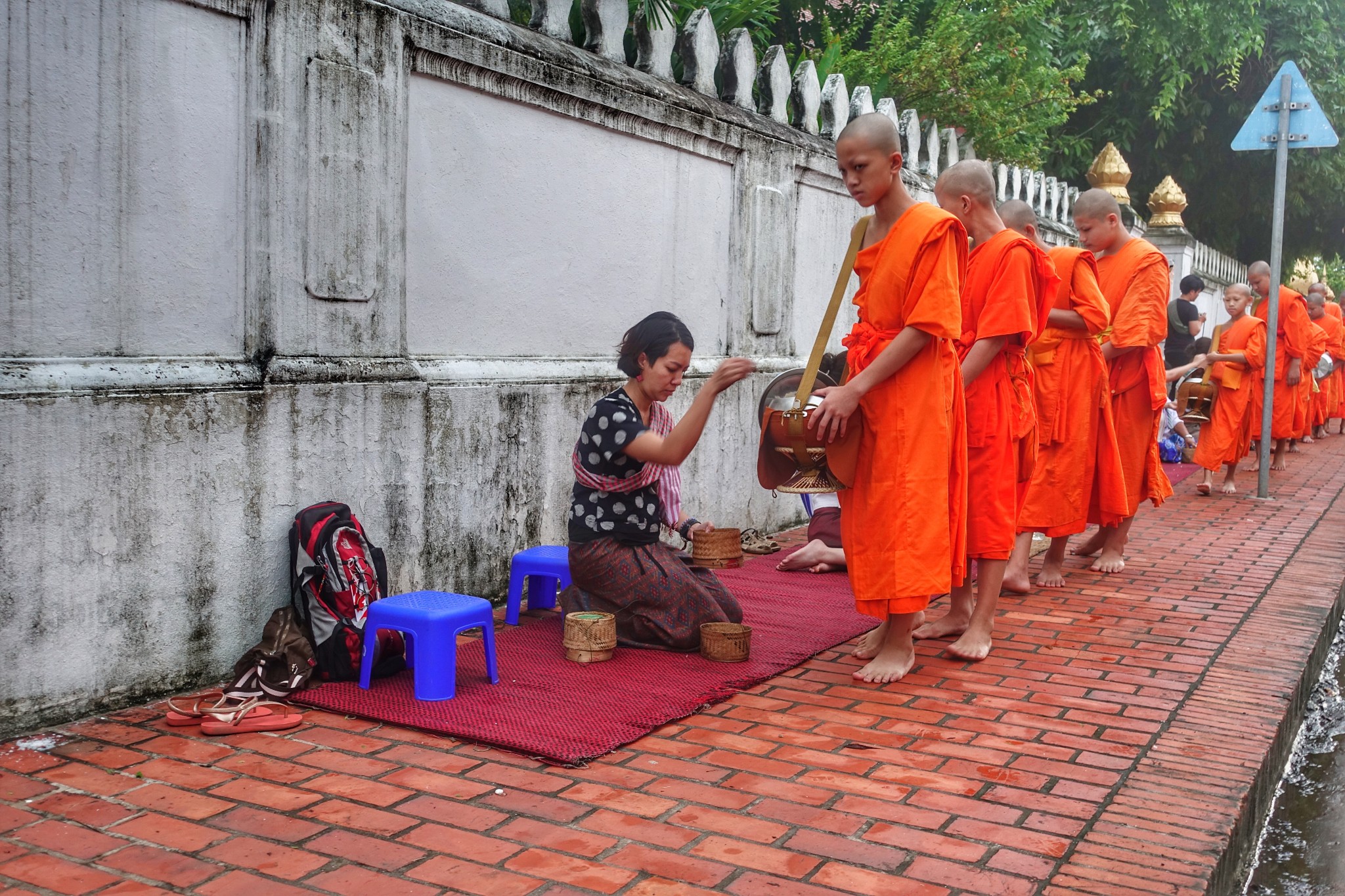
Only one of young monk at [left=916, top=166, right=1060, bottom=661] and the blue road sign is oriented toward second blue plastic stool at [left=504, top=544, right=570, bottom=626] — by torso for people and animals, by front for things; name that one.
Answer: the young monk

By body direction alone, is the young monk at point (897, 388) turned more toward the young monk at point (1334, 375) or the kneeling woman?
the kneeling woman

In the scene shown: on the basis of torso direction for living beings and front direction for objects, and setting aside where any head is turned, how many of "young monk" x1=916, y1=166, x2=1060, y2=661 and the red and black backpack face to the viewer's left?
1

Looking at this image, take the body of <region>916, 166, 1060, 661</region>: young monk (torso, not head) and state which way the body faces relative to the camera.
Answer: to the viewer's left

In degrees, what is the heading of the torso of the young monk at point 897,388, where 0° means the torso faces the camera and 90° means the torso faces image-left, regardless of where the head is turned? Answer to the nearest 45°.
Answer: approximately 45°

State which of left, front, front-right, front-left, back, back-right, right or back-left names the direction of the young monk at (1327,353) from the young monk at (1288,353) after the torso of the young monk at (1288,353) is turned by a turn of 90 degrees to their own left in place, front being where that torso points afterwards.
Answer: back-left

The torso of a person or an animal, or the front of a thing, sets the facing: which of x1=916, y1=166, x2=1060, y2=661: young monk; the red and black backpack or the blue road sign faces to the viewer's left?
the young monk

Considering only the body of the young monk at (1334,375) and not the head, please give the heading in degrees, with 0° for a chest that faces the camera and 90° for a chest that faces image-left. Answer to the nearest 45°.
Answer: approximately 45°

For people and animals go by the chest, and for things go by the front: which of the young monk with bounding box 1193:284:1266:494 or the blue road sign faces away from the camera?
the blue road sign

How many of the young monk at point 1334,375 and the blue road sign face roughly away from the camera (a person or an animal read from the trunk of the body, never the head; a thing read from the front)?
1

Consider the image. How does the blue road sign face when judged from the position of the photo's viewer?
facing away from the viewer

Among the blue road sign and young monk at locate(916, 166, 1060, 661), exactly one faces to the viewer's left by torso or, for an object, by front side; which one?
the young monk
